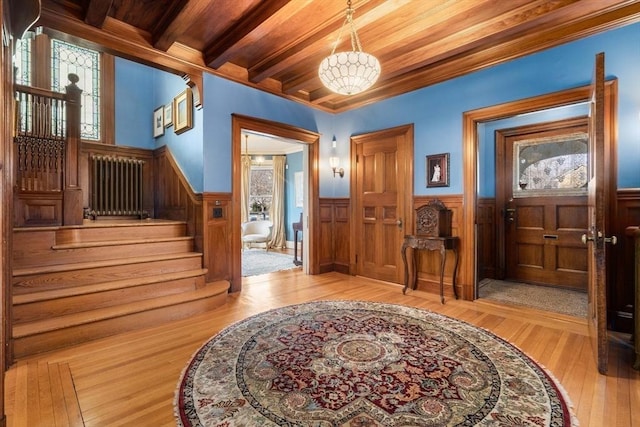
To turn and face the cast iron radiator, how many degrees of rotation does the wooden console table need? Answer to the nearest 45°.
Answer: approximately 45° to its right

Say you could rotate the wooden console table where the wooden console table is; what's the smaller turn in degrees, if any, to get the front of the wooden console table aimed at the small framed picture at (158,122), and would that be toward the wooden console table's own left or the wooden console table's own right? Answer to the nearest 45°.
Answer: approximately 45° to the wooden console table's own right
